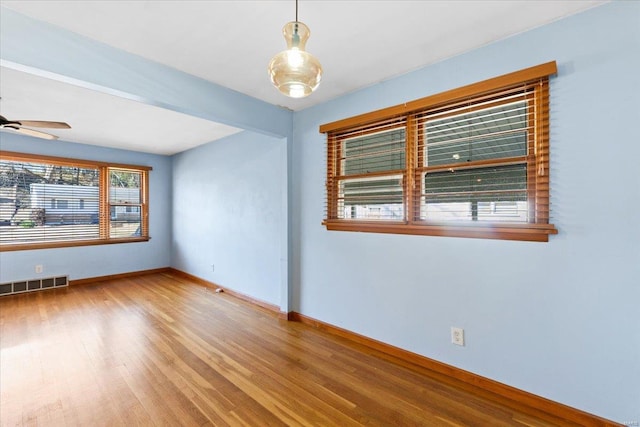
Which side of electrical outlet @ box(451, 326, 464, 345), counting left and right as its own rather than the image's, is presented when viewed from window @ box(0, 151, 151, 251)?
right

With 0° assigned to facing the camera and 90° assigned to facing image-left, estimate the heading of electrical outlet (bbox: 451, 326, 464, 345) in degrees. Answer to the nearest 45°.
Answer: approximately 0°
